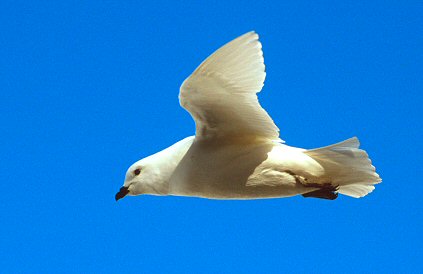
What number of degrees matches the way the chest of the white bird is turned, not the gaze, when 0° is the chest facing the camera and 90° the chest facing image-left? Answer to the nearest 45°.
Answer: approximately 90°
